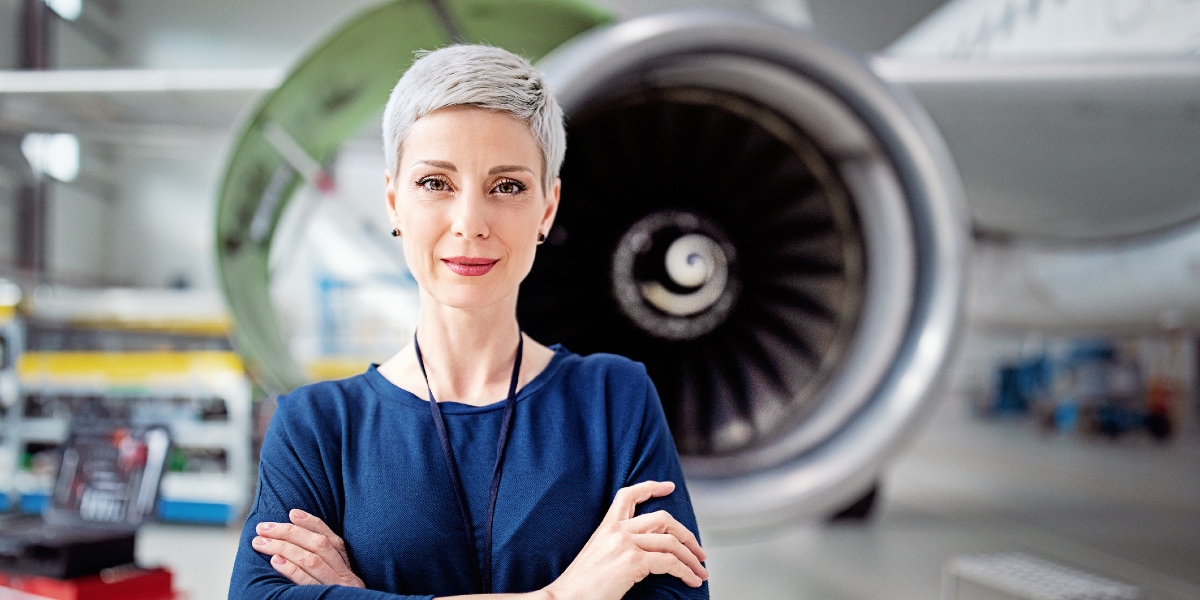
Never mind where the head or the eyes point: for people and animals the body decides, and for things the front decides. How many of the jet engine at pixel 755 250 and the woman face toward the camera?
2

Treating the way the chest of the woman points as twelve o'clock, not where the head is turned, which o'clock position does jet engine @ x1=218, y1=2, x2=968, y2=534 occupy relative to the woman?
The jet engine is roughly at 7 o'clock from the woman.

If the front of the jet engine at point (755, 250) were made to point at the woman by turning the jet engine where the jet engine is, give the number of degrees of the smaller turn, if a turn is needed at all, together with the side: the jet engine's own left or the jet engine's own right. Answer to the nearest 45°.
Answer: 0° — it already faces them

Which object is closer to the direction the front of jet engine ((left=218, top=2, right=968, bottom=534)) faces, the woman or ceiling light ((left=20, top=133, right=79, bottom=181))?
the woman

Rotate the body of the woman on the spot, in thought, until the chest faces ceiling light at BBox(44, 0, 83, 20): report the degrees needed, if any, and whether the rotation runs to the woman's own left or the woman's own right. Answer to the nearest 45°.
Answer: approximately 135° to the woman's own right

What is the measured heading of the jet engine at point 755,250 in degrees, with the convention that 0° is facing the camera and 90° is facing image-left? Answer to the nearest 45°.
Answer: approximately 0°

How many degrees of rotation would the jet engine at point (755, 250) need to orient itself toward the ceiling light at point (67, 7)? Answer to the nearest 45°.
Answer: approximately 135° to its right
